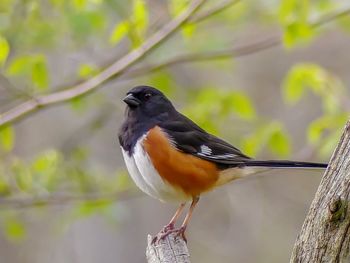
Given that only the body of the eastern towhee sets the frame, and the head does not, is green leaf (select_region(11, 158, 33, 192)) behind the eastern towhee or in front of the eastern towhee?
in front

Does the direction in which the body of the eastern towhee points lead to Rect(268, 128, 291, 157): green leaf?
no

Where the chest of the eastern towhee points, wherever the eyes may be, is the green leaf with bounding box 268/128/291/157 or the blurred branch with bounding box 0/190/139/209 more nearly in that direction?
the blurred branch

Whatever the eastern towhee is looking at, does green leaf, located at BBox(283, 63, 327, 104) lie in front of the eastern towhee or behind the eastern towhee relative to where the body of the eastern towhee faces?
behind

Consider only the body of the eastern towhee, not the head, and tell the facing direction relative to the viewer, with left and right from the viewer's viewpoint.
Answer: facing to the left of the viewer

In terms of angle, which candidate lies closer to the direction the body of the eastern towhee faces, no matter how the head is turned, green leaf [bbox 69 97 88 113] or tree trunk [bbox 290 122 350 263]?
the green leaf

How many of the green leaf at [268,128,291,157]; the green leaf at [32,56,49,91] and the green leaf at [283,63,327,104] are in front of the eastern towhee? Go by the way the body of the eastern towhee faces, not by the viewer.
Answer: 1

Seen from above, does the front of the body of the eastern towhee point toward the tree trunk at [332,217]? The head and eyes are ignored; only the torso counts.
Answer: no
